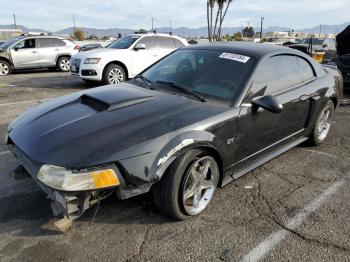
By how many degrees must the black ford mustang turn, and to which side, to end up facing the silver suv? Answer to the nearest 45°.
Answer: approximately 90° to its right

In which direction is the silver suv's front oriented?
to the viewer's left

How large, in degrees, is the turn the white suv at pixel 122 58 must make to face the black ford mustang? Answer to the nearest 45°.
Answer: approximately 45° to its left

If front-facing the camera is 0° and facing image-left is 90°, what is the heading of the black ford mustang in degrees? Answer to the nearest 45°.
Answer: approximately 45°

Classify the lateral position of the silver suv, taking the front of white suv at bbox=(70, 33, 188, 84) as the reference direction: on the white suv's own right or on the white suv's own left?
on the white suv's own right

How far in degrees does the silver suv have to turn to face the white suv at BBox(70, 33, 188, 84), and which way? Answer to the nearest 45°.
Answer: approximately 135° to its left

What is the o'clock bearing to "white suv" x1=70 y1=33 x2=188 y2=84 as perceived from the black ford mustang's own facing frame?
The white suv is roughly at 4 o'clock from the black ford mustang.

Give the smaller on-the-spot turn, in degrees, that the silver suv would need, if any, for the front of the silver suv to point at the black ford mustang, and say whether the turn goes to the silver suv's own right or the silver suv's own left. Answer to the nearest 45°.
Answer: approximately 90° to the silver suv's own left
